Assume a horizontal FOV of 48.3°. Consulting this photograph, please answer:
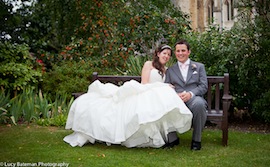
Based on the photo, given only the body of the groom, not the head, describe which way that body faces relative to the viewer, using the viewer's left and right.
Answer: facing the viewer

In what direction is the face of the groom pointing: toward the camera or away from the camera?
toward the camera

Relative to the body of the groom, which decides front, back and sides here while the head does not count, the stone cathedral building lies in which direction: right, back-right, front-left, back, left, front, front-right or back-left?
back

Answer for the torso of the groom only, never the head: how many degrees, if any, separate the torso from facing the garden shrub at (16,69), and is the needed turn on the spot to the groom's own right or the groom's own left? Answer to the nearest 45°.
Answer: approximately 135° to the groom's own right
